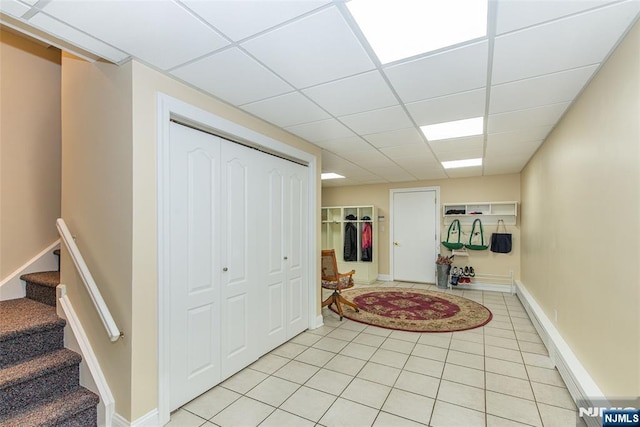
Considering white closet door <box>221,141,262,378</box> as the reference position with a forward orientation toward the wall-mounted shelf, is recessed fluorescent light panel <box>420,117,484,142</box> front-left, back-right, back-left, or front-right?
front-right

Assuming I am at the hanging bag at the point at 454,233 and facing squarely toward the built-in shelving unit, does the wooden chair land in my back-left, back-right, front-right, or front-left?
front-left

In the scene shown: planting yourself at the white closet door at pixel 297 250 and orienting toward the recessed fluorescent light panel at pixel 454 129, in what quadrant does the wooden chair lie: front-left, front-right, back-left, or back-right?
front-left

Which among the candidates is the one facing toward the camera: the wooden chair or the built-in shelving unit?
the built-in shelving unit

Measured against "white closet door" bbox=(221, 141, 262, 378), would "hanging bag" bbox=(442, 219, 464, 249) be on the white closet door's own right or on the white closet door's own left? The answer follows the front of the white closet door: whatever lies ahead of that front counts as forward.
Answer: on the white closet door's own left

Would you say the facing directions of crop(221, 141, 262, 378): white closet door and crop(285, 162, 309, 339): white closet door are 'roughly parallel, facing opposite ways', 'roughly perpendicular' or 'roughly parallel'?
roughly parallel

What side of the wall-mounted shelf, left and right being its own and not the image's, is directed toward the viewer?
front

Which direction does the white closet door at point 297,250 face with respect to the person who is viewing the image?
facing the viewer and to the right of the viewer

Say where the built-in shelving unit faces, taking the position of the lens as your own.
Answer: facing the viewer

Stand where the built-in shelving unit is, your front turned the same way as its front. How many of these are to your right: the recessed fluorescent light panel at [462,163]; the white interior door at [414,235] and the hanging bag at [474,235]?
0

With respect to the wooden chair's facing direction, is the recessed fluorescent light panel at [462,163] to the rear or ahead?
ahead

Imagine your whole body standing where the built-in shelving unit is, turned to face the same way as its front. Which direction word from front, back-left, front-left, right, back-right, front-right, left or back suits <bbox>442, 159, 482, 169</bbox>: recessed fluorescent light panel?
front-left

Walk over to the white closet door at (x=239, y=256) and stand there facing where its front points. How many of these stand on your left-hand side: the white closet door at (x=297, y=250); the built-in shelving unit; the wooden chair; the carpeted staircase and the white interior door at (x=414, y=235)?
4

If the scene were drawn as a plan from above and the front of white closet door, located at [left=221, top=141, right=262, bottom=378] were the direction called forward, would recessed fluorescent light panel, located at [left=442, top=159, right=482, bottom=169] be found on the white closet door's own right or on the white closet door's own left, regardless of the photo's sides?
on the white closet door's own left

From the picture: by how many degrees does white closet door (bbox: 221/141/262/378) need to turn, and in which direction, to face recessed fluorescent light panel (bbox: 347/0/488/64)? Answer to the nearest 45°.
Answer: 0° — it already faces it

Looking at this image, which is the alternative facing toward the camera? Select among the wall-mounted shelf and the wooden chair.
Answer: the wall-mounted shelf

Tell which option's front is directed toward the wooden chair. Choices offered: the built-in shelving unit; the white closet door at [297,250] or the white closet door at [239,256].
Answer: the built-in shelving unit

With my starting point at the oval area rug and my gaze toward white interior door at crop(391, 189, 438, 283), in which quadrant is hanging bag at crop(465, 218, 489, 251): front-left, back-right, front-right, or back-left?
front-right

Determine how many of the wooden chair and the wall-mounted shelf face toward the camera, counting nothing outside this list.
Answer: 1
